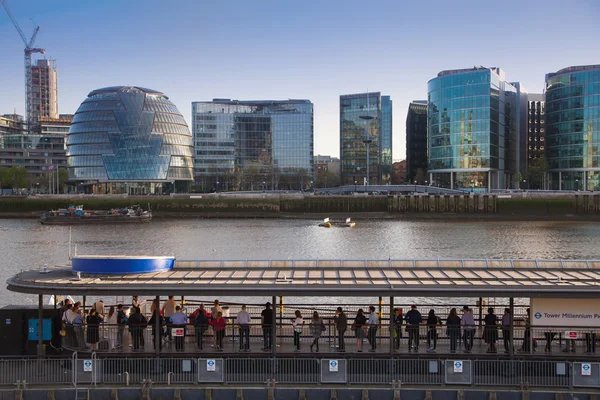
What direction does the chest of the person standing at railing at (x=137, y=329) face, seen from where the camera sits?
away from the camera

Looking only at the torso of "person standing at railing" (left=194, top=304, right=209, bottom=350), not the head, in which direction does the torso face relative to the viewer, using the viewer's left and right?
facing away from the viewer

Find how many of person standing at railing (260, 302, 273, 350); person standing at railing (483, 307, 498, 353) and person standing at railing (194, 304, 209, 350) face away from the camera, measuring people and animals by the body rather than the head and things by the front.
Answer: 3

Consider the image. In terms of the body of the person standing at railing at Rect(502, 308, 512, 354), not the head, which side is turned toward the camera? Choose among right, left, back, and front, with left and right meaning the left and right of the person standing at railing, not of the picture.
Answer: back

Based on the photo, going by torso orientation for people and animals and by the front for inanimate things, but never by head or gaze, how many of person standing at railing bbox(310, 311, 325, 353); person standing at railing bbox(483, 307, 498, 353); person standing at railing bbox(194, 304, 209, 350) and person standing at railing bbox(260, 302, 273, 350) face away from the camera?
4

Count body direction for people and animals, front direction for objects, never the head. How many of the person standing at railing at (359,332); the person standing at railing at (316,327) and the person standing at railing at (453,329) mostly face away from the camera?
3

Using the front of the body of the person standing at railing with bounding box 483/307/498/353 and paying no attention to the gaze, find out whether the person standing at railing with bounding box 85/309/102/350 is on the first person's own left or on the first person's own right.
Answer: on the first person's own left

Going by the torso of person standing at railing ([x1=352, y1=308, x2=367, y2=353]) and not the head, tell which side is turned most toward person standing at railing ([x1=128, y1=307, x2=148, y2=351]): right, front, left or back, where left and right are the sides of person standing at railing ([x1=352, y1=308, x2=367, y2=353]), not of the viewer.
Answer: left

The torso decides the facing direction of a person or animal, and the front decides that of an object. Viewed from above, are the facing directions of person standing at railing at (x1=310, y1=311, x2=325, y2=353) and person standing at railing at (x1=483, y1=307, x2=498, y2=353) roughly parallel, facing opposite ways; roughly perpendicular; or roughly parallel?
roughly parallel

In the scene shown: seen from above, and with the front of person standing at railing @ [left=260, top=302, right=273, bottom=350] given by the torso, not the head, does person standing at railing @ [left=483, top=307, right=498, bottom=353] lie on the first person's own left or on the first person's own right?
on the first person's own right

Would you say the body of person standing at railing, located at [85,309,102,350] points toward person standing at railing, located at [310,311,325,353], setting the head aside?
no

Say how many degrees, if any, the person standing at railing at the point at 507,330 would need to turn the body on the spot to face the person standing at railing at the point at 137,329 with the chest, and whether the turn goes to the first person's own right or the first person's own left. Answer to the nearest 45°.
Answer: approximately 90° to the first person's own left

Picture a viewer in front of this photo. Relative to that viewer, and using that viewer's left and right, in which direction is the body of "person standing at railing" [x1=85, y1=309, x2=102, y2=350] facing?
facing away from the viewer

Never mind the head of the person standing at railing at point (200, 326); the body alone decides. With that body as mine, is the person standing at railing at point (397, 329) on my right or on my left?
on my right

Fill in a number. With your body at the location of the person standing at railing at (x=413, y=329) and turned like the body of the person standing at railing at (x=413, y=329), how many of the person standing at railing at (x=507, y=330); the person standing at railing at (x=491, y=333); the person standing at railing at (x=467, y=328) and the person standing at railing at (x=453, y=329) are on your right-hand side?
4

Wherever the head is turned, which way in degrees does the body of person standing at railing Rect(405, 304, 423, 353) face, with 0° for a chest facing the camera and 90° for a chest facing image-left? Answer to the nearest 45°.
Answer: approximately 180°

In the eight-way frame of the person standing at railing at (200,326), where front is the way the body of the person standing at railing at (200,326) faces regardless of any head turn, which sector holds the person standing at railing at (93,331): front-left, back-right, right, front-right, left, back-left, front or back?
left

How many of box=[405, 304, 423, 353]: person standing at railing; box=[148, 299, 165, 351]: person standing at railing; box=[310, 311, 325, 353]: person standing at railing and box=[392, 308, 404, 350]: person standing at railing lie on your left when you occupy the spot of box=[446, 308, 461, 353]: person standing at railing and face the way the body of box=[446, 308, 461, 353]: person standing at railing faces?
4

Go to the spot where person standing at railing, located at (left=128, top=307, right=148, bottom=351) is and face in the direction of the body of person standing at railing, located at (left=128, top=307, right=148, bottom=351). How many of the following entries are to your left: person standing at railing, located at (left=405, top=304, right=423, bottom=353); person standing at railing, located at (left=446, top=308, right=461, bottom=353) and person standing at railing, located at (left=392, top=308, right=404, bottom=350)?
0

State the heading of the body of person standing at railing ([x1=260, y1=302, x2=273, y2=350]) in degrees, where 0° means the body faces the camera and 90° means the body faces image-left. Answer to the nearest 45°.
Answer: approximately 180°

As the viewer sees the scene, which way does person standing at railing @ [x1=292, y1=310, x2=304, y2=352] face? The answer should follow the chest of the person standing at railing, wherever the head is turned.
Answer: away from the camera
